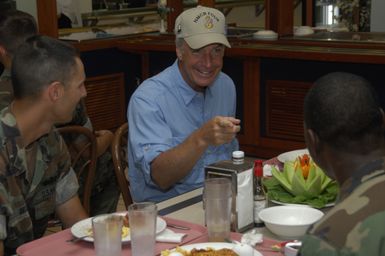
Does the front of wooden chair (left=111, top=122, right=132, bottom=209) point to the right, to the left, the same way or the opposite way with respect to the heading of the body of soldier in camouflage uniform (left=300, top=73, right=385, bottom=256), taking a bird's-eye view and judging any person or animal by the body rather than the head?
the opposite way

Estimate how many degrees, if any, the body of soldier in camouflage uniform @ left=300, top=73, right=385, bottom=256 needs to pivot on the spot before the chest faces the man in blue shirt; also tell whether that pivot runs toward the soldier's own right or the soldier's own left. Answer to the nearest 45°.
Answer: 0° — they already face them

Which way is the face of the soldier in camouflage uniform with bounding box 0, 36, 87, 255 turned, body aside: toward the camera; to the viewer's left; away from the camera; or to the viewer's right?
to the viewer's right

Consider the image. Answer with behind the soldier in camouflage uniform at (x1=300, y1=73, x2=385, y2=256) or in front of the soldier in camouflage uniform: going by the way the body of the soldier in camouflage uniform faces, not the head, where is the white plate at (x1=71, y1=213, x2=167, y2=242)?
in front

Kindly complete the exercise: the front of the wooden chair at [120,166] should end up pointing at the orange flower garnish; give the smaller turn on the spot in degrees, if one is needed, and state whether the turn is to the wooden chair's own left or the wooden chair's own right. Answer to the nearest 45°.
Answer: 0° — it already faces it

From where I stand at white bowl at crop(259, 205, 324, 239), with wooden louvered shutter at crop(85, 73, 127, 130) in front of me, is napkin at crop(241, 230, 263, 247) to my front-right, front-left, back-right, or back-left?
back-left

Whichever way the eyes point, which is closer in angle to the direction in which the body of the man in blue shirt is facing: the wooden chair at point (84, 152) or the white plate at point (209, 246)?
the white plate

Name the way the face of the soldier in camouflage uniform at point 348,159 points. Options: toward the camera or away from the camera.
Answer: away from the camera

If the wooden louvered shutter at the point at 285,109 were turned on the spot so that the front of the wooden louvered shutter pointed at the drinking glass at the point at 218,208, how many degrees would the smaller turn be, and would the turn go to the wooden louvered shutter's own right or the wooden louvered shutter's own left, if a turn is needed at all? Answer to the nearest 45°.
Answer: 0° — it already faces it

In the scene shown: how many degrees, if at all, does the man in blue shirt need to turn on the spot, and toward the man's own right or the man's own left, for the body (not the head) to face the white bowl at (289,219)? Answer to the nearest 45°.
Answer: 0° — they already face it

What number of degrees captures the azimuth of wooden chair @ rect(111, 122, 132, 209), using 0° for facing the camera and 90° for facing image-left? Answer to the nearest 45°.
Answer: approximately 315°

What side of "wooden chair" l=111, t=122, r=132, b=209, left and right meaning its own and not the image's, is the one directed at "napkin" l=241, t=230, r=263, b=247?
front

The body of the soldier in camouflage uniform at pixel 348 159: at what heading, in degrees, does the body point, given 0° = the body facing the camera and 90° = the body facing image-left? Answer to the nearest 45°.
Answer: approximately 135°

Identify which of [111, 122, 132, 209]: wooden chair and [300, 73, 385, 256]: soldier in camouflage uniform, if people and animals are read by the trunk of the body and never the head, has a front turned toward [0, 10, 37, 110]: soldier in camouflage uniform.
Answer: [300, 73, 385, 256]: soldier in camouflage uniform
